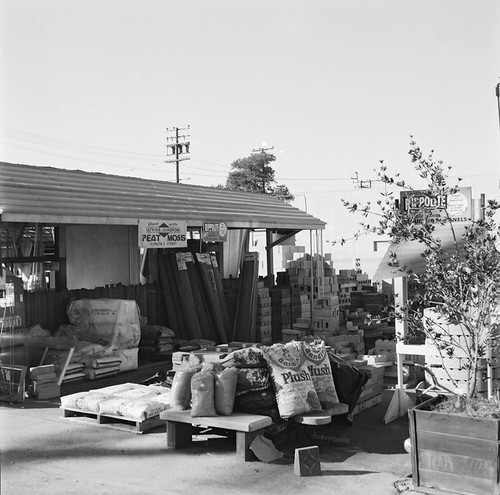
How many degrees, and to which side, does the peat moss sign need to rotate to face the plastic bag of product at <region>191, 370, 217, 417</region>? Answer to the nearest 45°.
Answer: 0° — it already faces it

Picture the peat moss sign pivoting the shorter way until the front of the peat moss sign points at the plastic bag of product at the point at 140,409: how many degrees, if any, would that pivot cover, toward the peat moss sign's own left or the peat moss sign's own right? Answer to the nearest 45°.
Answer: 0° — it already faces it

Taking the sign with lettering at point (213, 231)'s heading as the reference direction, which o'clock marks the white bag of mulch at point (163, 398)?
The white bag of mulch is roughly at 12 o'clock from the sign with lettering.

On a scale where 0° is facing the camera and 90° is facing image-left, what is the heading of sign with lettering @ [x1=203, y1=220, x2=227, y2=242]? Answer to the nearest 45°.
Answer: approximately 0°

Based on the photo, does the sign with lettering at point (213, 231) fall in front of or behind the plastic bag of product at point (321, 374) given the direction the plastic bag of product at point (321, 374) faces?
behind
